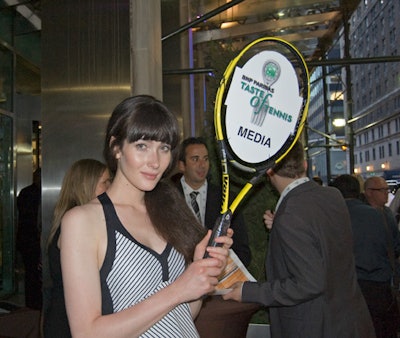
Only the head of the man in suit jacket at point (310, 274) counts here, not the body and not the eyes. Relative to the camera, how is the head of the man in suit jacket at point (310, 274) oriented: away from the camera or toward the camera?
away from the camera

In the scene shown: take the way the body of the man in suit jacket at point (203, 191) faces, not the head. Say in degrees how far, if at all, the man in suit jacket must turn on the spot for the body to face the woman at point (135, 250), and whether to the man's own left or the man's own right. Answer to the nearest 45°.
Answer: approximately 45° to the man's own right

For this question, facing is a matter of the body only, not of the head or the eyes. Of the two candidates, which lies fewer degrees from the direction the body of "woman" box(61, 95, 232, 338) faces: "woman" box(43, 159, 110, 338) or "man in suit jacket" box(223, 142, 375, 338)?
the man in suit jacket

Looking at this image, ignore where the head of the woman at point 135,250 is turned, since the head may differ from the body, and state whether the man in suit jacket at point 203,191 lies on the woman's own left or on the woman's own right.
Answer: on the woman's own left

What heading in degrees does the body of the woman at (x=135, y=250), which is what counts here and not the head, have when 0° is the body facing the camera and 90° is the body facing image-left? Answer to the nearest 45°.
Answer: approximately 315°

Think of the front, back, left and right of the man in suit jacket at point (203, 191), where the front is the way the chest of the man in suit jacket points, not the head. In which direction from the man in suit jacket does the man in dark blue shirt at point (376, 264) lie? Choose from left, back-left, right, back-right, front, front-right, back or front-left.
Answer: front-left

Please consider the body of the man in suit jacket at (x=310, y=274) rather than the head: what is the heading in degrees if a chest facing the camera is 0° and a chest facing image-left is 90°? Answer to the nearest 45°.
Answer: approximately 135°

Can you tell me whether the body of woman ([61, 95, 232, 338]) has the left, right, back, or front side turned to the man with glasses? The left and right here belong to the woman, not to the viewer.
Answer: left

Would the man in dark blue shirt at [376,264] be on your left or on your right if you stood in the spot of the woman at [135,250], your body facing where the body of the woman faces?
on your left
